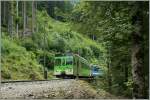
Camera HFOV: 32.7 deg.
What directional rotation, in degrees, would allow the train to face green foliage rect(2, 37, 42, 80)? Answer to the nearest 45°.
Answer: approximately 90° to its right

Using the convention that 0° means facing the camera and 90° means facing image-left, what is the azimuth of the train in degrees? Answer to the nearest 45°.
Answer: approximately 45°

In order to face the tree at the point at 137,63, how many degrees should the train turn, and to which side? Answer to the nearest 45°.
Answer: approximately 45° to its left
